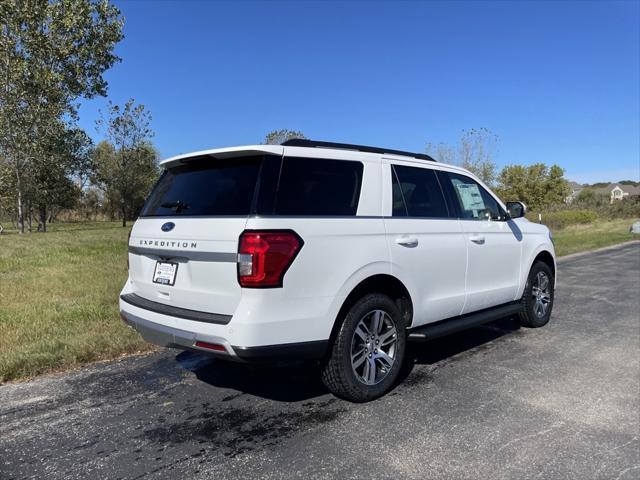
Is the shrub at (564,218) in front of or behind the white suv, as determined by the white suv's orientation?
in front

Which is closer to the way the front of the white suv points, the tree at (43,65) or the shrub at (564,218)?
the shrub

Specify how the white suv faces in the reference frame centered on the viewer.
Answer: facing away from the viewer and to the right of the viewer

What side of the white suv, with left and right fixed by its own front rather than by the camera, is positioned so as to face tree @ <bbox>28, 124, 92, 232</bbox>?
left

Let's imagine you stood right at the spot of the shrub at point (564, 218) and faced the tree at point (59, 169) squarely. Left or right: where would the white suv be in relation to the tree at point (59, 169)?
left

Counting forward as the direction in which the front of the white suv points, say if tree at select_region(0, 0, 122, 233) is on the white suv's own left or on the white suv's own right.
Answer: on the white suv's own left

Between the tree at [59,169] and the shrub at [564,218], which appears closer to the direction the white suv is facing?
the shrub
